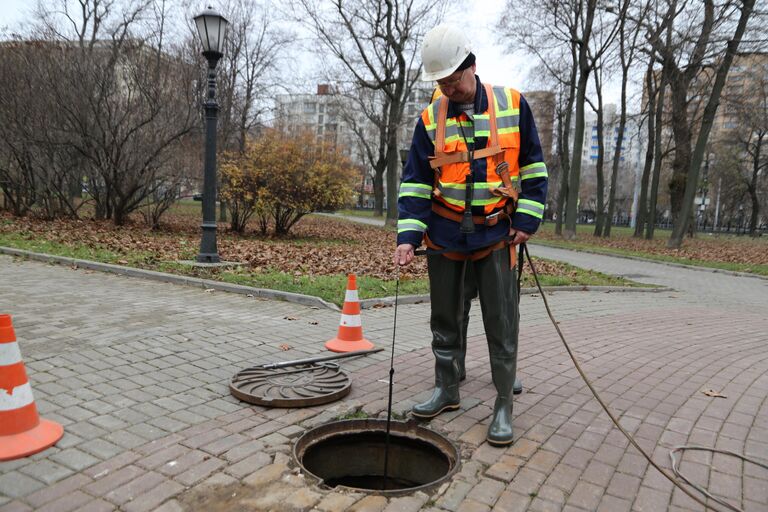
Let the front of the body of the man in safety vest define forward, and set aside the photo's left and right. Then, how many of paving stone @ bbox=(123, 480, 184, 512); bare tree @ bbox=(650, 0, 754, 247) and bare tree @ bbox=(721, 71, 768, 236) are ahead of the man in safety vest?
1

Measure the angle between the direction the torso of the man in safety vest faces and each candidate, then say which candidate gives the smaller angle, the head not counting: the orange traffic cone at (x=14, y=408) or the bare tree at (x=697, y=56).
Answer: the orange traffic cone

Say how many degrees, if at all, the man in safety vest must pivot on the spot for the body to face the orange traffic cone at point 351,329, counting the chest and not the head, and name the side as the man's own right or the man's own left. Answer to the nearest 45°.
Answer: approximately 90° to the man's own right

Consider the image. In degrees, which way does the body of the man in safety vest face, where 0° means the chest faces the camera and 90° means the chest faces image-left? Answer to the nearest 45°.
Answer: approximately 45°

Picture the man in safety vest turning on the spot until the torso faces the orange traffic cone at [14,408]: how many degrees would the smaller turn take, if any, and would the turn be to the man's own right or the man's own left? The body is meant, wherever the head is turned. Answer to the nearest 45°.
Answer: approximately 45° to the man's own right

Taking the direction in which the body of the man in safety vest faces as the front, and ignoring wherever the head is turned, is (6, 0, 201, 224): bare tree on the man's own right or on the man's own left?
on the man's own right

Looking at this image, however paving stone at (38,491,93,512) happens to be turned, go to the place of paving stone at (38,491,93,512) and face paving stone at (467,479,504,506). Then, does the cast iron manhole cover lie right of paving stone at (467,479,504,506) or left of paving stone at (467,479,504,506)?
left

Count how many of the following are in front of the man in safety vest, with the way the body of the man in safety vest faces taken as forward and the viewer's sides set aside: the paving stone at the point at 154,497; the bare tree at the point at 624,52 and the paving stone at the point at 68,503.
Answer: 2

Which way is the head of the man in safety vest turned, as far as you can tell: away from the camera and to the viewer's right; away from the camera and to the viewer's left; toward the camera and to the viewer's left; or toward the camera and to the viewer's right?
toward the camera and to the viewer's left

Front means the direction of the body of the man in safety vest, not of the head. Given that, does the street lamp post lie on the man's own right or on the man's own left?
on the man's own right

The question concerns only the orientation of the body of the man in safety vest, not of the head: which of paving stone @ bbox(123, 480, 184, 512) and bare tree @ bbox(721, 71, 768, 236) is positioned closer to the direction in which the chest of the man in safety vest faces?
the paving stone

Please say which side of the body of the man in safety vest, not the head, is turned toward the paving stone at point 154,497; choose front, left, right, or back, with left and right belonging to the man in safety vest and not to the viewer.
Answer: front
